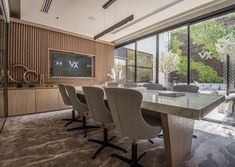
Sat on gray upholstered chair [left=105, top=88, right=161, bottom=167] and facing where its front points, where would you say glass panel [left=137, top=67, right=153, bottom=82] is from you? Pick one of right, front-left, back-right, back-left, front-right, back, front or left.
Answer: front-left

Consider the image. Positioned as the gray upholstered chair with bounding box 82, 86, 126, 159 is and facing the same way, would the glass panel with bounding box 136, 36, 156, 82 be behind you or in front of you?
in front

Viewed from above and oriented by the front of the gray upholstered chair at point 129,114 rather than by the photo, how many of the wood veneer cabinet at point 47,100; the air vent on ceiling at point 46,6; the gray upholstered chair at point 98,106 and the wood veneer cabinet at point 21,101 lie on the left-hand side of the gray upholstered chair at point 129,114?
4

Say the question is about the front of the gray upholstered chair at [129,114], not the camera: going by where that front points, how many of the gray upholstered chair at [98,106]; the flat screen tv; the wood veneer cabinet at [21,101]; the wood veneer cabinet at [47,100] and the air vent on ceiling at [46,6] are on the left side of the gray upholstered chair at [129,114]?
5

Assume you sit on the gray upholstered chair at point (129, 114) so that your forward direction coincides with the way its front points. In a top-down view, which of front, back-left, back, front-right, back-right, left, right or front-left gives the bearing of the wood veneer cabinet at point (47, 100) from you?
left

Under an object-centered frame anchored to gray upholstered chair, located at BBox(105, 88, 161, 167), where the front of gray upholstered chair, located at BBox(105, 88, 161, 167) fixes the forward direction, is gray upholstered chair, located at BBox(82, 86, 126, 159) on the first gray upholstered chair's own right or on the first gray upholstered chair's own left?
on the first gray upholstered chair's own left

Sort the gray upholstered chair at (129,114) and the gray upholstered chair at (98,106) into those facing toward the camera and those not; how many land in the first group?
0

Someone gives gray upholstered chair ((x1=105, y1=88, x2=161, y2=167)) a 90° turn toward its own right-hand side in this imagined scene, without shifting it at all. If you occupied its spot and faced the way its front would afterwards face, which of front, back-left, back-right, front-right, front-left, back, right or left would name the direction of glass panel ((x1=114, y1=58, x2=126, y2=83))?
back-left

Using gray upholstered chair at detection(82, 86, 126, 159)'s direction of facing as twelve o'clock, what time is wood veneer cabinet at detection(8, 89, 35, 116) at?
The wood veneer cabinet is roughly at 9 o'clock from the gray upholstered chair.

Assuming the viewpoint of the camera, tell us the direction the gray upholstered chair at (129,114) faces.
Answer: facing away from the viewer and to the right of the viewer

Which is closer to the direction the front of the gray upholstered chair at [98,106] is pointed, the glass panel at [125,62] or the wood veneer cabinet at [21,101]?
the glass panel

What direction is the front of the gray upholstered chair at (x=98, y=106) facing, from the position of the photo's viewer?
facing away from the viewer and to the right of the viewer

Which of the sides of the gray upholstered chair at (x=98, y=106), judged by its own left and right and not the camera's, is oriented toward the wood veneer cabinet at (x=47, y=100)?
left

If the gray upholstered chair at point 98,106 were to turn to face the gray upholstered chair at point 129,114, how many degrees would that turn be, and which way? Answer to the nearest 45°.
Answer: approximately 90° to its right

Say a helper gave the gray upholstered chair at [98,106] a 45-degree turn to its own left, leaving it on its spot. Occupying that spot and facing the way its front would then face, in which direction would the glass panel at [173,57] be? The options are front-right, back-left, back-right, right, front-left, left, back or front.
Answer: front-right
